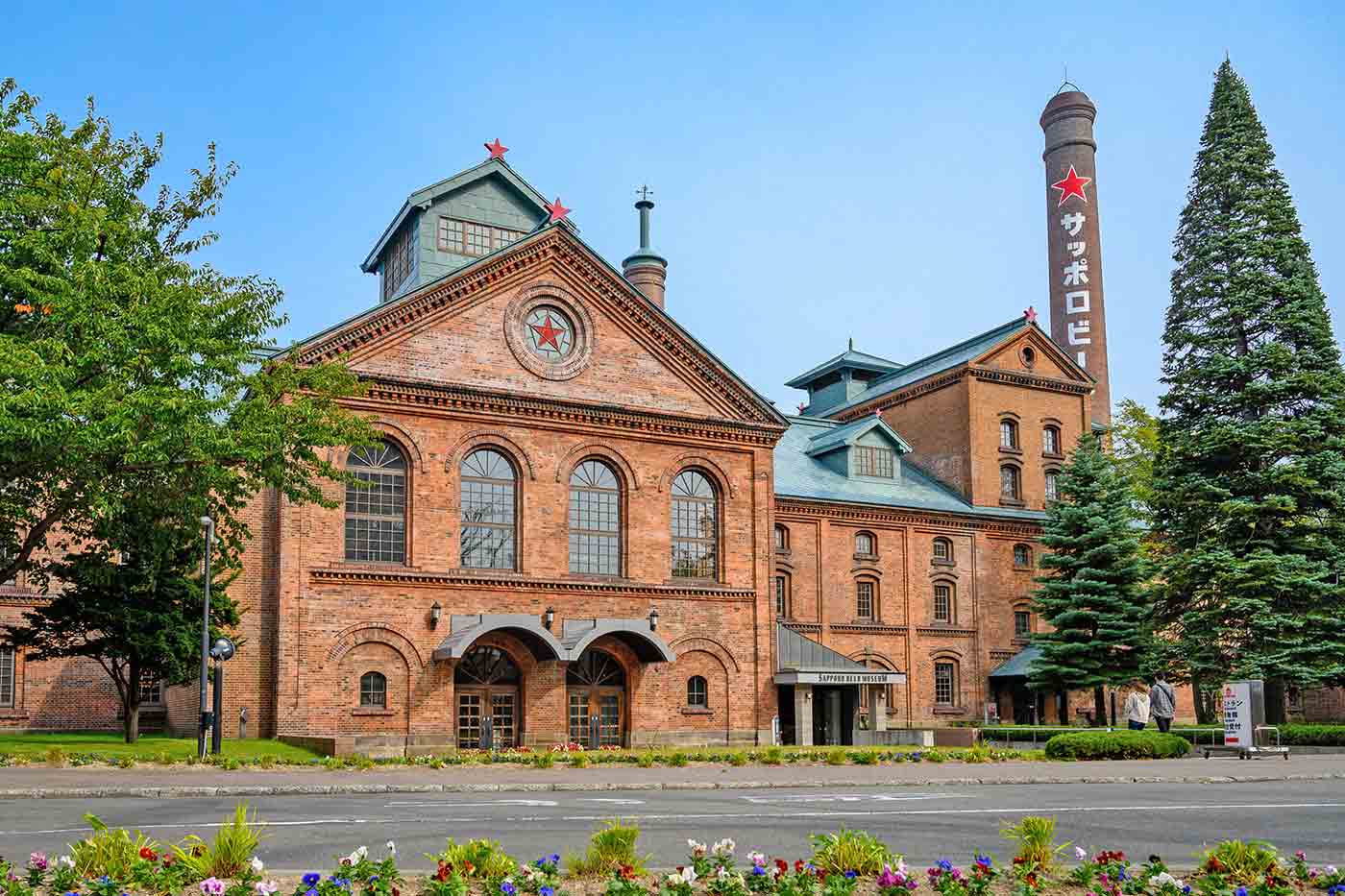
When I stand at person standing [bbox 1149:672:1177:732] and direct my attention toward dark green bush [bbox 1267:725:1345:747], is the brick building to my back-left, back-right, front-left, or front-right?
back-left

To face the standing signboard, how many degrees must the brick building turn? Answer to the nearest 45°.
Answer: approximately 45° to its left

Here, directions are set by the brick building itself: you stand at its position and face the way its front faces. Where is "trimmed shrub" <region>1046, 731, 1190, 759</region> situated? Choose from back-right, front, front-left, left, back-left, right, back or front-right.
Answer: front-left

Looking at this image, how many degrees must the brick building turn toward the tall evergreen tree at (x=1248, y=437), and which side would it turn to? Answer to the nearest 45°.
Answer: approximately 90° to its left

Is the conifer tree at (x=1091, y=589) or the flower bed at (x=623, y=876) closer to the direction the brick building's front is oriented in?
the flower bed

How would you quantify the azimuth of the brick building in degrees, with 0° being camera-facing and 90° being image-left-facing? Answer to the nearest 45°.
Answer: approximately 0°

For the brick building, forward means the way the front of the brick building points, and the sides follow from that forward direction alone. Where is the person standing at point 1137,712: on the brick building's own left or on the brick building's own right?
on the brick building's own left

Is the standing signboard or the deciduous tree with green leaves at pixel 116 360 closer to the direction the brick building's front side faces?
the deciduous tree with green leaves

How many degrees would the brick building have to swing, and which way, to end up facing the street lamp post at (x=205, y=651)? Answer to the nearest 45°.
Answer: approximately 45° to its right

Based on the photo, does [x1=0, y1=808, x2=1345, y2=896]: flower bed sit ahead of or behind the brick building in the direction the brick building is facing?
ahead

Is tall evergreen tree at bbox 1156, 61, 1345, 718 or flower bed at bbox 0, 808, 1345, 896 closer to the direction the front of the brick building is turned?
the flower bed

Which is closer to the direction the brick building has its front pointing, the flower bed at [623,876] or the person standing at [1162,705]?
the flower bed

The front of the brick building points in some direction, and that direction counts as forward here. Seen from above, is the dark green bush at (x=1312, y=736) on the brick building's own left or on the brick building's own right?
on the brick building's own left
